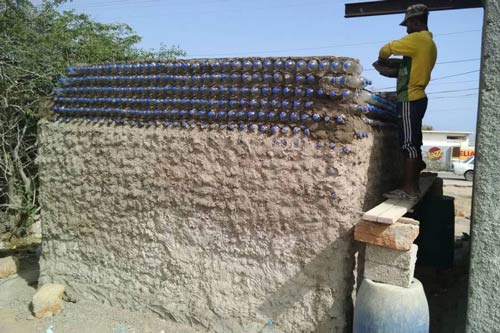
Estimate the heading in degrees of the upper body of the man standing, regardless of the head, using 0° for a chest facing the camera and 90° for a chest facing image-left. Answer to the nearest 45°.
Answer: approximately 90°

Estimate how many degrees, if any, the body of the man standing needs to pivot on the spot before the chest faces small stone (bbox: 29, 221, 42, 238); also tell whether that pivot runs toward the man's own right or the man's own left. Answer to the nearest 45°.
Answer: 0° — they already face it

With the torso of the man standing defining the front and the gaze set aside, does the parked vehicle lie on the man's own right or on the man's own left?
on the man's own right

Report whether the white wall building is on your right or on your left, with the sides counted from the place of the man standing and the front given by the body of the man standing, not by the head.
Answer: on your right

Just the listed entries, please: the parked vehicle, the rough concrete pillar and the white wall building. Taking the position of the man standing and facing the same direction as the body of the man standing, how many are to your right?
2

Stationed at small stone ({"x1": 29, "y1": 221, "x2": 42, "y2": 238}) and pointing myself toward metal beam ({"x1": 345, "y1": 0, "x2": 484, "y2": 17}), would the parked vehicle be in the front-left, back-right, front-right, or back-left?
front-left

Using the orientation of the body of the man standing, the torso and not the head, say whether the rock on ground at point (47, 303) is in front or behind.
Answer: in front

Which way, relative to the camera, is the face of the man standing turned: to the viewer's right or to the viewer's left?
to the viewer's left

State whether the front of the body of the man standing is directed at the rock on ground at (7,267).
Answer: yes
